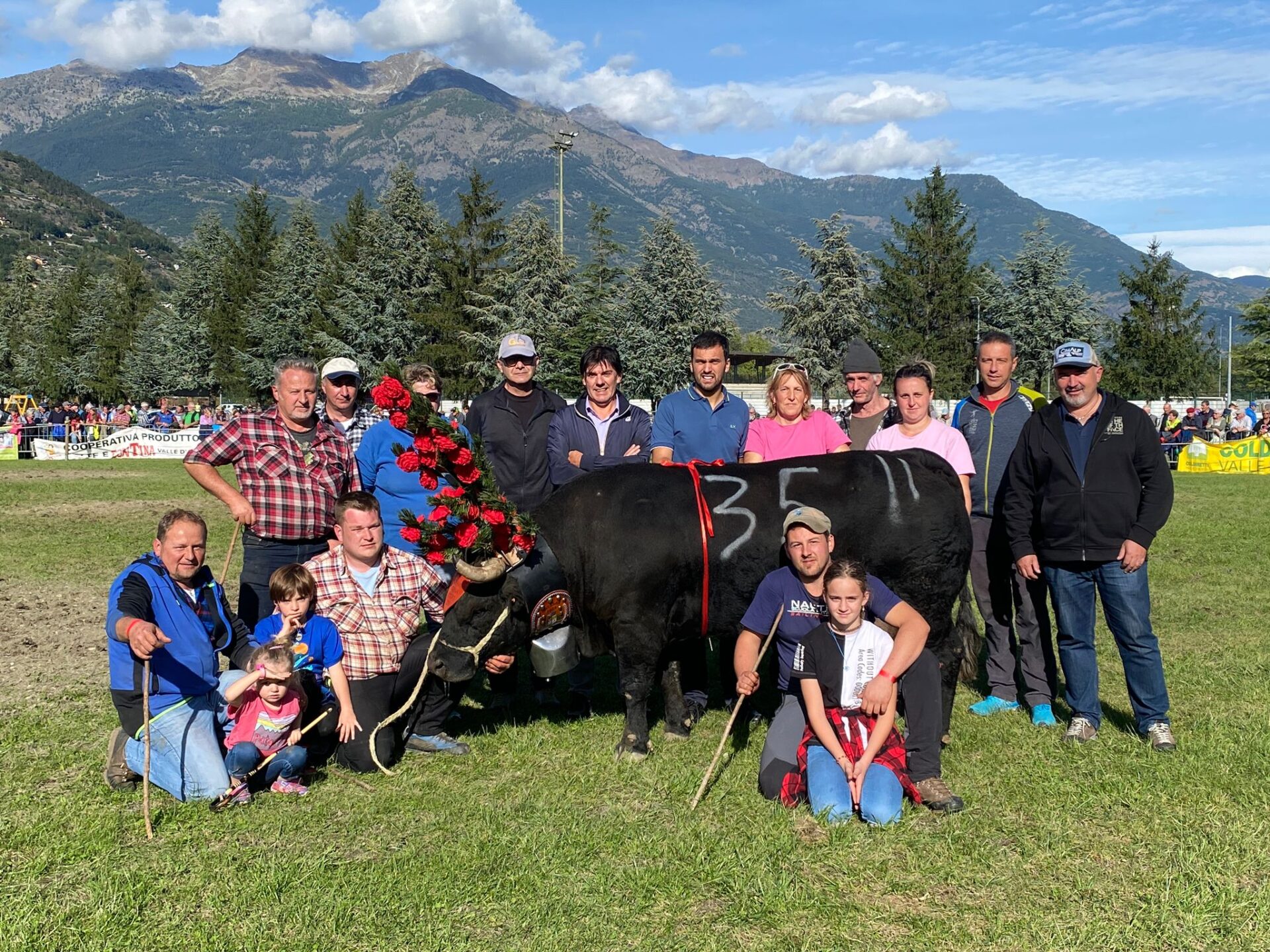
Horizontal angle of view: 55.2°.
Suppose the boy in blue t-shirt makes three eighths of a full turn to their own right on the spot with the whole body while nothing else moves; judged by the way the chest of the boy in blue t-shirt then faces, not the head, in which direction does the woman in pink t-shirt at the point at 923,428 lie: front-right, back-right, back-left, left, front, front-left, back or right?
back-right

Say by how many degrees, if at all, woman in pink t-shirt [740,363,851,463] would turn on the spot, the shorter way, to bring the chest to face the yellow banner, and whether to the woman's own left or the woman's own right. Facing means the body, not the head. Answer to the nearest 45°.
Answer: approximately 135° to the woman's own left

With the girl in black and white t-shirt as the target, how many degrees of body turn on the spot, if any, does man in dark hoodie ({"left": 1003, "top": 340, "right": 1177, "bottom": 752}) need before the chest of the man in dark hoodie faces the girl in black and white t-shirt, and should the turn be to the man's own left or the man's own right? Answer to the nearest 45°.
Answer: approximately 45° to the man's own right

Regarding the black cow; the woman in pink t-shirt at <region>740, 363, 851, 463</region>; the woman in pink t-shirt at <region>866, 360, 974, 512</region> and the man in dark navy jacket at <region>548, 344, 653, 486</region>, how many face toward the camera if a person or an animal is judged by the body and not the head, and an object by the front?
3

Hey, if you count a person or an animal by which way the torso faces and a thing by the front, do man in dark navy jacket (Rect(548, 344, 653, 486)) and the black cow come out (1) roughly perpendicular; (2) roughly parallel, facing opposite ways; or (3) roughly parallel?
roughly perpendicular

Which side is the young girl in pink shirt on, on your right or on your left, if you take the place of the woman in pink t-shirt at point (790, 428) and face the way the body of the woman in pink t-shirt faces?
on your right

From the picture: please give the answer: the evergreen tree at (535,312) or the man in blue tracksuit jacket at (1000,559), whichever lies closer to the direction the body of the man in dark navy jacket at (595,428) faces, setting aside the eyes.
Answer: the man in blue tracksuit jacket

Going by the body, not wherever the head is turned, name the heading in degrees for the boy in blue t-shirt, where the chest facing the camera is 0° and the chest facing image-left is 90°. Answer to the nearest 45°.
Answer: approximately 0°

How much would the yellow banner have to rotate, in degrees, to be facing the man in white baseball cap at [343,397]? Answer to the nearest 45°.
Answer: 0° — it already faces them

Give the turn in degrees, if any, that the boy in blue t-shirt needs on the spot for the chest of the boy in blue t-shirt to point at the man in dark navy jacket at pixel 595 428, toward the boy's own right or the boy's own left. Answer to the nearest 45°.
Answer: approximately 135° to the boy's own left

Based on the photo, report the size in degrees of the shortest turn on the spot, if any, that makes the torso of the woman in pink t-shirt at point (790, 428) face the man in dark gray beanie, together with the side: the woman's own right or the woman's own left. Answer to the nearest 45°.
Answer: approximately 135° to the woman's own left
